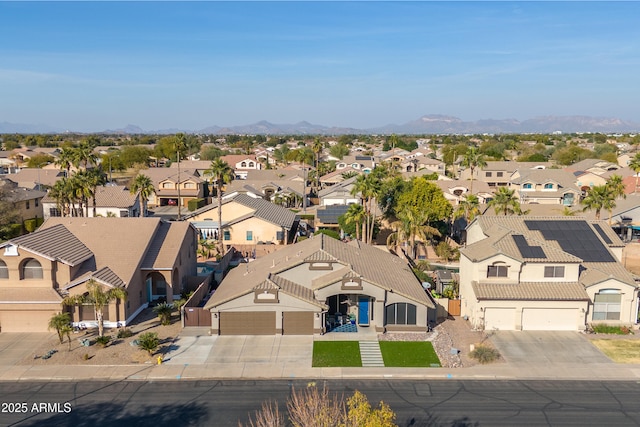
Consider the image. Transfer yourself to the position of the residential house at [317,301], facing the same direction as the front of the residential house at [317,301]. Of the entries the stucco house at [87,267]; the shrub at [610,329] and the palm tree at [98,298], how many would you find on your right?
2

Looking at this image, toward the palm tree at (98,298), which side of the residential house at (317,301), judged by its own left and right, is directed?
right

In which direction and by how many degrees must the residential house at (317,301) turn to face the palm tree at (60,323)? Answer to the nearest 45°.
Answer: approximately 90° to its right

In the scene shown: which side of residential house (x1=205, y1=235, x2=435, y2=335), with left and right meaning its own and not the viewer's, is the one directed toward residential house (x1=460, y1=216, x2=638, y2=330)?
left

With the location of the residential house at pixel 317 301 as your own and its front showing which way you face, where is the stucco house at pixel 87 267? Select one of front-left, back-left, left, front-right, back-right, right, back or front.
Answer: right

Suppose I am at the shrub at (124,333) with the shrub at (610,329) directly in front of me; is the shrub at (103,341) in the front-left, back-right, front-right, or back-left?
back-right

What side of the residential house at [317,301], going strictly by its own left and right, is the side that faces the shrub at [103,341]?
right

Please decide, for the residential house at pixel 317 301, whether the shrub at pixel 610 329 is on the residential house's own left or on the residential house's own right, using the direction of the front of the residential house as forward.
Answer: on the residential house's own left

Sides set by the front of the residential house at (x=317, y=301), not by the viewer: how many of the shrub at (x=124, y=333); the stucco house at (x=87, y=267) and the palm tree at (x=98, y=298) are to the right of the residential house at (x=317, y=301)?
3

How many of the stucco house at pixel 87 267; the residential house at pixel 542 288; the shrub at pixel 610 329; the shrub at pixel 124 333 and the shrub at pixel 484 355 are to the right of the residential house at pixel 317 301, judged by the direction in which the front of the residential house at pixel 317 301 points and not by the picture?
2

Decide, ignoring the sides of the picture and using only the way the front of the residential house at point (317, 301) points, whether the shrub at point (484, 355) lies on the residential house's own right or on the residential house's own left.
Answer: on the residential house's own left

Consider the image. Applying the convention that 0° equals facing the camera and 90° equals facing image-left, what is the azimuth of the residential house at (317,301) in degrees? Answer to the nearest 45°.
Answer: approximately 0°
